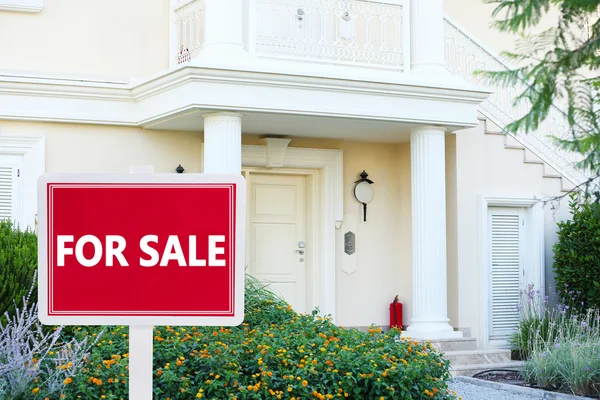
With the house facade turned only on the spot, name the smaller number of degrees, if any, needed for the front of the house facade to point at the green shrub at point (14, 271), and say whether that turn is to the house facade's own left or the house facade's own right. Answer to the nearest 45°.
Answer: approximately 45° to the house facade's own right

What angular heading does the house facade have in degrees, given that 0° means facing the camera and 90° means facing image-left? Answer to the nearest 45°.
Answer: approximately 0°

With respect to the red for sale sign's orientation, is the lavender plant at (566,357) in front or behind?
behind

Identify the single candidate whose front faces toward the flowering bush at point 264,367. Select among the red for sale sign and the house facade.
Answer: the house facade

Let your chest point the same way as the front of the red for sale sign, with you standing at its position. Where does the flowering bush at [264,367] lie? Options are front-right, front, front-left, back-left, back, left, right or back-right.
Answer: back

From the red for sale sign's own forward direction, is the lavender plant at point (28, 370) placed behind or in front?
behind

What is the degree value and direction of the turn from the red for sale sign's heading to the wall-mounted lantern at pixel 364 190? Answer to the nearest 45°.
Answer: approximately 180°

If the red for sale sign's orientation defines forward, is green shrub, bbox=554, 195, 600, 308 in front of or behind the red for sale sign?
behind

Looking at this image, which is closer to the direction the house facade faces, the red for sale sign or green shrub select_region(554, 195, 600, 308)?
the red for sale sign

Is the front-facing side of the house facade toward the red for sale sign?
yes

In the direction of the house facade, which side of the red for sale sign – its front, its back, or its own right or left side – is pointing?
back

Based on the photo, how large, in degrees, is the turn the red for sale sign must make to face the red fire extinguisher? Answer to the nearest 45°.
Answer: approximately 180°

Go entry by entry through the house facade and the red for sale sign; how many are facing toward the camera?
2
